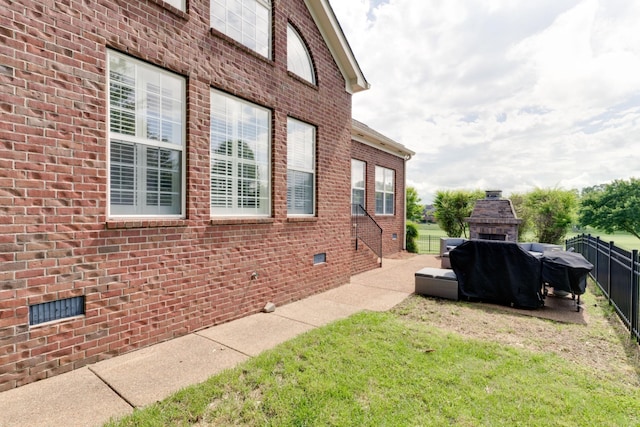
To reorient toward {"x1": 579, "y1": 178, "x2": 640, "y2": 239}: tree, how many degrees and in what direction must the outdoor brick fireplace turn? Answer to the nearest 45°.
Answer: approximately 135° to its left

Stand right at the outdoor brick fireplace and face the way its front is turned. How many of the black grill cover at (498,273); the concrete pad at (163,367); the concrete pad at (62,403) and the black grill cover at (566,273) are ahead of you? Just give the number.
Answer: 4

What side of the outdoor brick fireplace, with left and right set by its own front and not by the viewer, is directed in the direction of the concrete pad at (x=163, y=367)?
front

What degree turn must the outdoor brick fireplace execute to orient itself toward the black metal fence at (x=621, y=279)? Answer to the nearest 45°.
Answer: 0° — it already faces it

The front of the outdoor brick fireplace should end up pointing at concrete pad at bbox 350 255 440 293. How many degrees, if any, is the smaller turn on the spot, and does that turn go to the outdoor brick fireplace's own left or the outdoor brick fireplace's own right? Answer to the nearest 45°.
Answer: approximately 45° to the outdoor brick fireplace's own right

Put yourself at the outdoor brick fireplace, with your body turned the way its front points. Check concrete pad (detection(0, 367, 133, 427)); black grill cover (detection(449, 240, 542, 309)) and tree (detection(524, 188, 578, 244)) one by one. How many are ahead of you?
2

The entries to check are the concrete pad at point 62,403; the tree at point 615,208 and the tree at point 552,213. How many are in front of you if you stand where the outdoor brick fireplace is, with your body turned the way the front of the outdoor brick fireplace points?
1

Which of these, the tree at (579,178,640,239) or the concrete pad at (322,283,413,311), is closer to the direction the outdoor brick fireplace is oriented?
the concrete pad

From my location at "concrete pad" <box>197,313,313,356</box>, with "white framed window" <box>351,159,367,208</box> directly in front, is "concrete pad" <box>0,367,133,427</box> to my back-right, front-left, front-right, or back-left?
back-left

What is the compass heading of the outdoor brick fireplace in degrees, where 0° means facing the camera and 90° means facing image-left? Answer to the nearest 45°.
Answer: approximately 0°

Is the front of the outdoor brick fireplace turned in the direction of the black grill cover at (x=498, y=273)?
yes

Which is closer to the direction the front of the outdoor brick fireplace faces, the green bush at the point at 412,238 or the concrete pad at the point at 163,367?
the concrete pad

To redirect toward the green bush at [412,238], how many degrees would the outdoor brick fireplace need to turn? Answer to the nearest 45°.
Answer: approximately 90° to its right

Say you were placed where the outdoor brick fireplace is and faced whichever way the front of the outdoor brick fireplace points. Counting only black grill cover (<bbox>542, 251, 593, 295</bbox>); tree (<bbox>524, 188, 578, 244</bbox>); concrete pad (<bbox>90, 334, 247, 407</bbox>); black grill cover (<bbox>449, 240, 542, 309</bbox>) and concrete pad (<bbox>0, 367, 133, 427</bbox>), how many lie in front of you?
4

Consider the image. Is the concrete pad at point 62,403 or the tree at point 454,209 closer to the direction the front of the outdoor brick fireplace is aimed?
the concrete pad

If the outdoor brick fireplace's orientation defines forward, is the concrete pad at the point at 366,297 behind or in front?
in front

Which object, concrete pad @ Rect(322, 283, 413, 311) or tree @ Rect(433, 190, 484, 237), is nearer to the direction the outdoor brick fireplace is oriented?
the concrete pad
